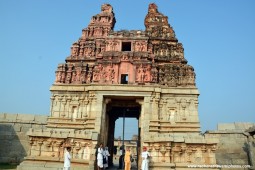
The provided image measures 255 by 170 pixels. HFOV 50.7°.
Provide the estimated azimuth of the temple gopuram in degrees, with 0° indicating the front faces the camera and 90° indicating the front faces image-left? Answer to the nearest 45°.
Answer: approximately 0°

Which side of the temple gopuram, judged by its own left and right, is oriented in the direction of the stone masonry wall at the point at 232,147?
left

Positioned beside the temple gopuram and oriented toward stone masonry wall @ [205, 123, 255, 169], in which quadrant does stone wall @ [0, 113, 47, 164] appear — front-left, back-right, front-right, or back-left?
back-left

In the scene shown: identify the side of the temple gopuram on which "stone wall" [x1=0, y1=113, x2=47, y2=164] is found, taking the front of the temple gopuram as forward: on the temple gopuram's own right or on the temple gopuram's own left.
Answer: on the temple gopuram's own right
